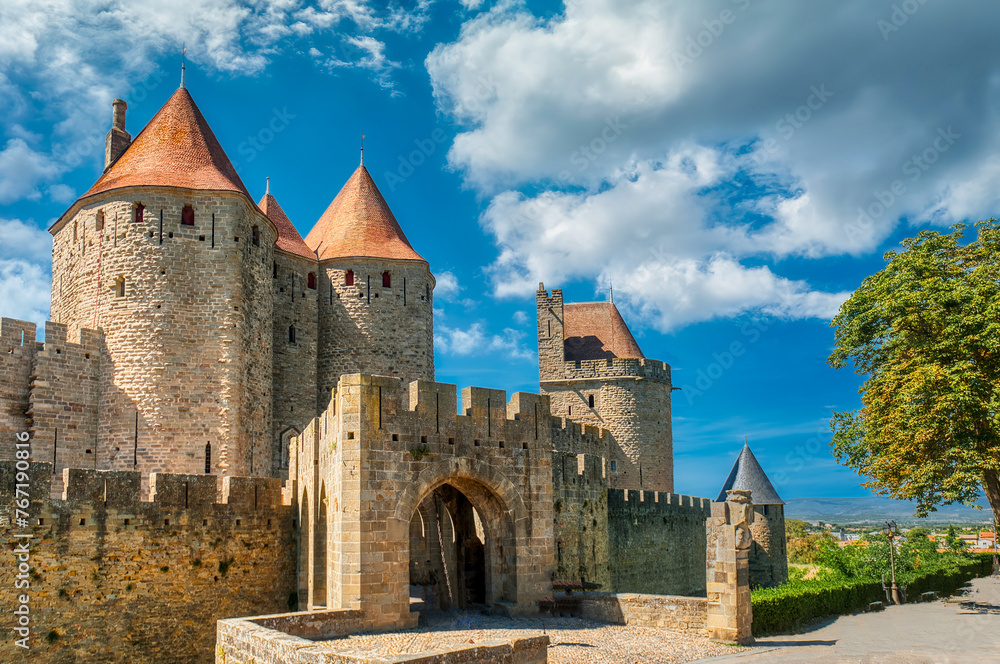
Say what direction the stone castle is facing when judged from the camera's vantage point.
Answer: facing the viewer and to the right of the viewer

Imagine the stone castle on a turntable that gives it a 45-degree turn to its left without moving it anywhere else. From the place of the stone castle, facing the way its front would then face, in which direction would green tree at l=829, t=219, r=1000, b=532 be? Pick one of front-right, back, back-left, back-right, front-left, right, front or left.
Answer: front

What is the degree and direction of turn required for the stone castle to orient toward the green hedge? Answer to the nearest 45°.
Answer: approximately 45° to its left
